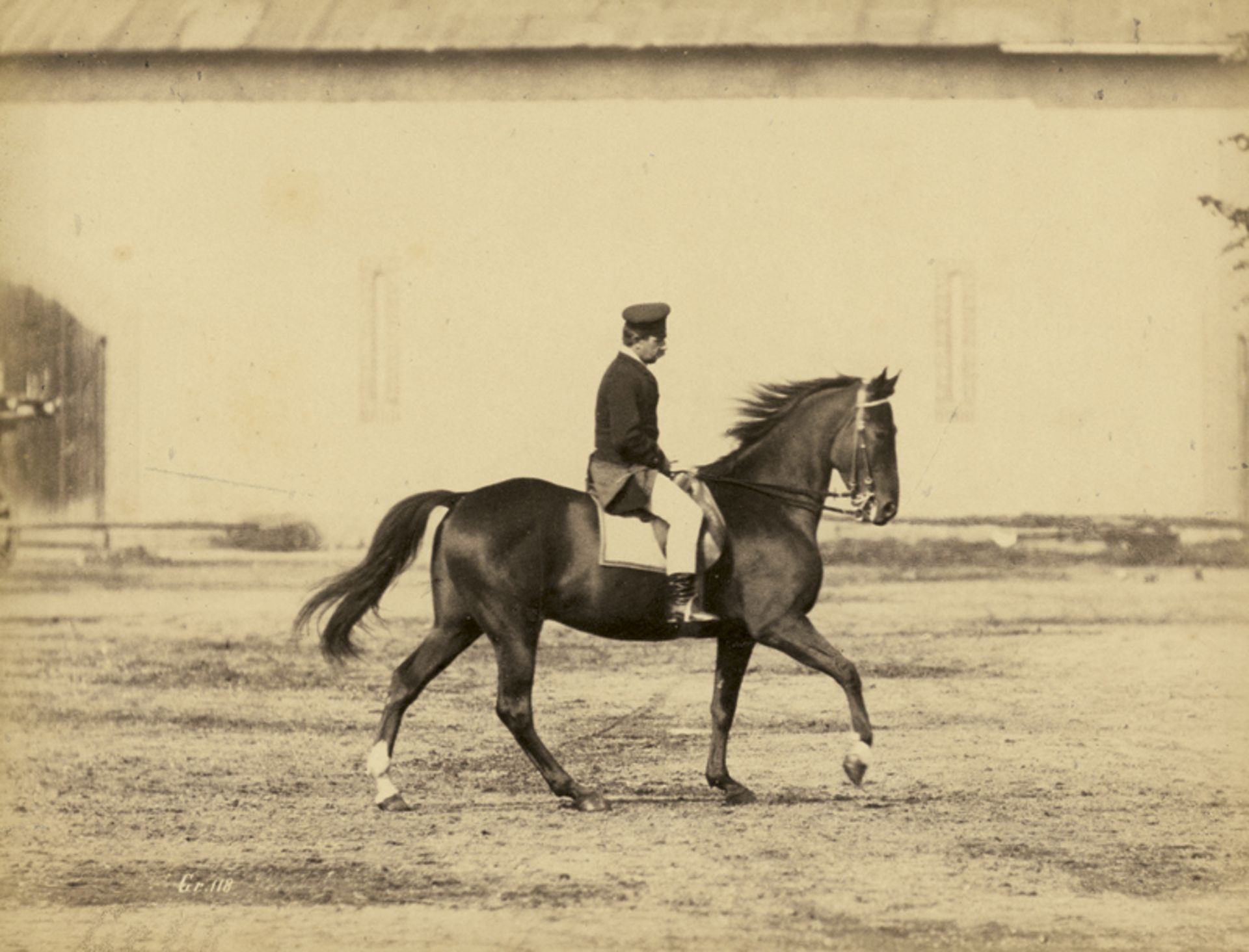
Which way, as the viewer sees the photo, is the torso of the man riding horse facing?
to the viewer's right

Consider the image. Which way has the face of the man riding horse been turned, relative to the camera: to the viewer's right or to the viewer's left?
to the viewer's right

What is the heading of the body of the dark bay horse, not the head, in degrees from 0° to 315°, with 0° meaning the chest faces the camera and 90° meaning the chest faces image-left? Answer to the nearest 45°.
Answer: approximately 270°
